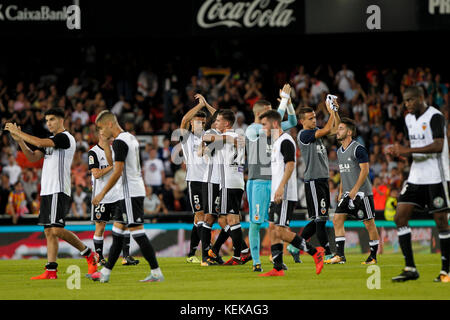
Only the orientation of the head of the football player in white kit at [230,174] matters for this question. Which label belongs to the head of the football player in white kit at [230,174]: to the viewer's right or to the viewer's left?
to the viewer's left

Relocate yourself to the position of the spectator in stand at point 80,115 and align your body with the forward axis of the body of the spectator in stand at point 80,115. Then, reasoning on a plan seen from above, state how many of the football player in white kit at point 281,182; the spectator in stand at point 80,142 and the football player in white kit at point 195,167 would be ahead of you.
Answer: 3

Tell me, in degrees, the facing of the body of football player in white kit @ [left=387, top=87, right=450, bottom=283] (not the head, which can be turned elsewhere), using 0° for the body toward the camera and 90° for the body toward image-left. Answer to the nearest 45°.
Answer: approximately 45°

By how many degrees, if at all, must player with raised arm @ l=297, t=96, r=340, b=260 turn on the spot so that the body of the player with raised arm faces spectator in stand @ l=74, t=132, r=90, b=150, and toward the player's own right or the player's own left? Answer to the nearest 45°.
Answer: approximately 180°

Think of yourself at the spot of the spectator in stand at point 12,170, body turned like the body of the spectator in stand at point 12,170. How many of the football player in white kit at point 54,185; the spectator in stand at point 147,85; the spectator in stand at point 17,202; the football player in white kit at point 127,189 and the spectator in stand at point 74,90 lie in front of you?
3
